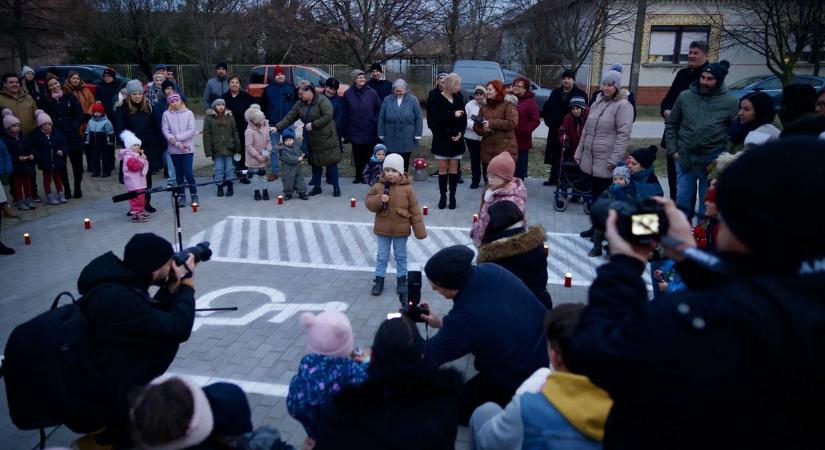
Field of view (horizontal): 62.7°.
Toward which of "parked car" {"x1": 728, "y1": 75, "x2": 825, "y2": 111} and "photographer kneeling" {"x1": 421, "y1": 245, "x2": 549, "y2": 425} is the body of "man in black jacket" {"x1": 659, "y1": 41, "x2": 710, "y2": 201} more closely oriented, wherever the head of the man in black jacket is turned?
the photographer kneeling

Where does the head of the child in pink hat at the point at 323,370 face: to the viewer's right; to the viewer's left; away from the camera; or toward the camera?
away from the camera

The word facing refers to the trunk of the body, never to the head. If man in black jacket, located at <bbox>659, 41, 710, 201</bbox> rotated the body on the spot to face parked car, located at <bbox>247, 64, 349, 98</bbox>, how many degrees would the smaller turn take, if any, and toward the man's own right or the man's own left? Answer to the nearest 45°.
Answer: approximately 90° to the man's own right

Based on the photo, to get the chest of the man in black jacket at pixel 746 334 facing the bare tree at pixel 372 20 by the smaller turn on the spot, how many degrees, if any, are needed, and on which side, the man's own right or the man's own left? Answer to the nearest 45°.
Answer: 0° — they already face it

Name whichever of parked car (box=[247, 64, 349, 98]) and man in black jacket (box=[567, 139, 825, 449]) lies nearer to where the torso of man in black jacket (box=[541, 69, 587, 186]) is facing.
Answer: the man in black jacket

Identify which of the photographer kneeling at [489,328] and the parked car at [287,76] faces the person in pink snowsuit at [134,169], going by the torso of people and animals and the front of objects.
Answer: the photographer kneeling

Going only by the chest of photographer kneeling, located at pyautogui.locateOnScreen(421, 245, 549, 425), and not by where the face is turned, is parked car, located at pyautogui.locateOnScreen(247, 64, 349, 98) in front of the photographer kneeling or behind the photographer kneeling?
in front

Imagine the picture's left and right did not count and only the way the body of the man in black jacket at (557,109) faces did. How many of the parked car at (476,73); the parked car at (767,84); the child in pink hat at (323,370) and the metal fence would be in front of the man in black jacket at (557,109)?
1

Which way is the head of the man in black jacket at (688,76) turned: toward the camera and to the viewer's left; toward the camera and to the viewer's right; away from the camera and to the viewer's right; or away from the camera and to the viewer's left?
toward the camera and to the viewer's left

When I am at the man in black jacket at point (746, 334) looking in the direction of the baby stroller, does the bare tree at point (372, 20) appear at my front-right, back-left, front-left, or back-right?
front-left

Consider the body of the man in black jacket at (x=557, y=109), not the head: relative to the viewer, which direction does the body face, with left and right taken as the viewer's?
facing the viewer

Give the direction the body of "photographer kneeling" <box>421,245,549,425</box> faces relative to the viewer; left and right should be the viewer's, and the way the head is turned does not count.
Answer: facing away from the viewer and to the left of the viewer

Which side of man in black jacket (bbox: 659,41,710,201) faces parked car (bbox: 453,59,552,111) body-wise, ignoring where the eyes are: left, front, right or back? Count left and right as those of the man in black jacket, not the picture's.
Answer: right
